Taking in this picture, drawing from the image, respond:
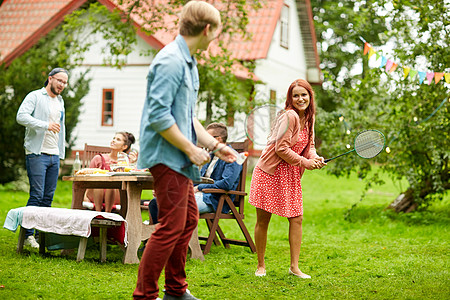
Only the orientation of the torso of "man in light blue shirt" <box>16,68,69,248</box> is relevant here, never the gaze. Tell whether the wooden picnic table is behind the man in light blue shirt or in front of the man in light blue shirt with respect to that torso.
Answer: in front

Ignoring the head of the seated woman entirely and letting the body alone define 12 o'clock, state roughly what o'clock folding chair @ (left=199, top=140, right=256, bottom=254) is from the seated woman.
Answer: The folding chair is roughly at 10 o'clock from the seated woman.

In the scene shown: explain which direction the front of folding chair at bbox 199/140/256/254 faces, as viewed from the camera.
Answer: facing to the left of the viewer

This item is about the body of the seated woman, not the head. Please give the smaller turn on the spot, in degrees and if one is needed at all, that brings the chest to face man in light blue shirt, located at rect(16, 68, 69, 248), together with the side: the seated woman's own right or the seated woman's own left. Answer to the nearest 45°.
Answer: approximately 45° to the seated woman's own right

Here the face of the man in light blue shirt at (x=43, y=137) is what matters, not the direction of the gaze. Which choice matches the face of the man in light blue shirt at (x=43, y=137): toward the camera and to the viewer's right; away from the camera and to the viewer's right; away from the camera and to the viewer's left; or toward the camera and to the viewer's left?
toward the camera and to the viewer's right

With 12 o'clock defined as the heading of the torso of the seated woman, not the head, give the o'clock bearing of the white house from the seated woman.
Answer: The white house is roughly at 6 o'clock from the seated woman.

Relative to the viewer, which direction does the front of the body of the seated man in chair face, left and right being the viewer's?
facing to the left of the viewer

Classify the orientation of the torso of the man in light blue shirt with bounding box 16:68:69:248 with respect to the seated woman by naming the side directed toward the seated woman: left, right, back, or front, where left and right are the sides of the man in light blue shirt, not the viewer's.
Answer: left

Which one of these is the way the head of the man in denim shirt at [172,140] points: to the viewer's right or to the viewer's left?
to the viewer's right

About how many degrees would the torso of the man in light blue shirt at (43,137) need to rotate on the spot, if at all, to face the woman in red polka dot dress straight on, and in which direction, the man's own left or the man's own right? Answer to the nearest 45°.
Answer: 0° — they already face them
